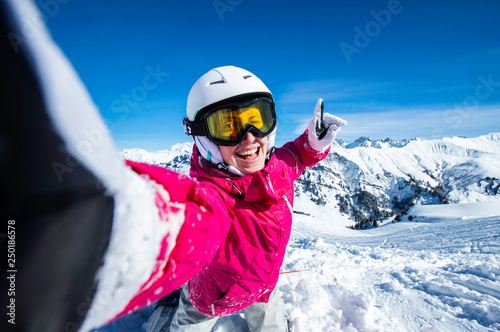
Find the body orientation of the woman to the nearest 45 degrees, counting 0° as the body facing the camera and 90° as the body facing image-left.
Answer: approximately 315°
